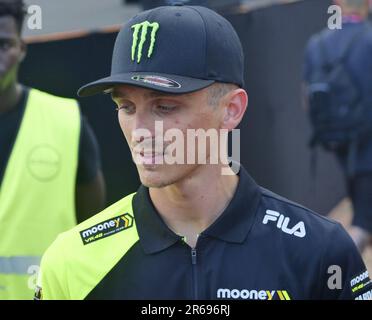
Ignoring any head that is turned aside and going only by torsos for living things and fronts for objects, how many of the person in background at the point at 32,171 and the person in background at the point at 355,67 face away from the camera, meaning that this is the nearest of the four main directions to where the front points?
1

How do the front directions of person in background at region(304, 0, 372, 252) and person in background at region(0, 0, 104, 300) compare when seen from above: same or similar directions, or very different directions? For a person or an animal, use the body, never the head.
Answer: very different directions

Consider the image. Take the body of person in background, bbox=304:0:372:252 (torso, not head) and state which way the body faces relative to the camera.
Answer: away from the camera

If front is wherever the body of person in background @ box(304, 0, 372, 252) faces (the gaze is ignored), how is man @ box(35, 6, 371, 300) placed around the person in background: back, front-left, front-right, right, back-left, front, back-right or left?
back

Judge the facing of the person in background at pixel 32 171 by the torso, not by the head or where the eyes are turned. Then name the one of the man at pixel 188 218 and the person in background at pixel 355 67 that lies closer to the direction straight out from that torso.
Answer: the man

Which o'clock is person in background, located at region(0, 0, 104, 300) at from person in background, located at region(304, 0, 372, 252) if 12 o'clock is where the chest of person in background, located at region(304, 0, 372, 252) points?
person in background, located at region(0, 0, 104, 300) is roughly at 7 o'clock from person in background, located at region(304, 0, 372, 252).
